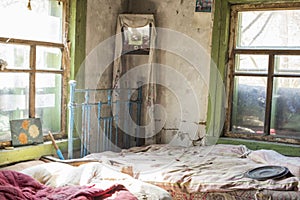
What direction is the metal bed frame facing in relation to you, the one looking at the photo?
facing the viewer and to the right of the viewer

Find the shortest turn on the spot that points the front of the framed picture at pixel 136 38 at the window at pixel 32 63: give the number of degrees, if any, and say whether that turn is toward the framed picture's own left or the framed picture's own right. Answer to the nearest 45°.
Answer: approximately 45° to the framed picture's own right

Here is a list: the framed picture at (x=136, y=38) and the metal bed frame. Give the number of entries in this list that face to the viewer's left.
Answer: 0

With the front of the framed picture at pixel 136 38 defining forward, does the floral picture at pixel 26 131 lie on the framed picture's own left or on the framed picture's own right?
on the framed picture's own right

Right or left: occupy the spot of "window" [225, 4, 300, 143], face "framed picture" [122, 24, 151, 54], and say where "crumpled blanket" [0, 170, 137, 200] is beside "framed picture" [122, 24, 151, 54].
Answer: left

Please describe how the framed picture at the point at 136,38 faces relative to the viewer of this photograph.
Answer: facing the viewer

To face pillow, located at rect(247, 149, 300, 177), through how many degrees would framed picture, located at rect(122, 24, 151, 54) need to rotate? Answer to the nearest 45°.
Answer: approximately 45° to its left

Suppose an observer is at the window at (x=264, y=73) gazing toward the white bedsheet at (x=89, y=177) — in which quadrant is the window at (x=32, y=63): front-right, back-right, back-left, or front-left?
front-right

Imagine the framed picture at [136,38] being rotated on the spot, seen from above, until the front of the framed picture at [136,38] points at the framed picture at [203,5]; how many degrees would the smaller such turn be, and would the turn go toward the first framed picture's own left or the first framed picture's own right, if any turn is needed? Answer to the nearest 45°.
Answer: approximately 90° to the first framed picture's own left
